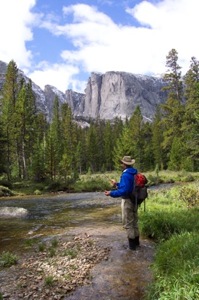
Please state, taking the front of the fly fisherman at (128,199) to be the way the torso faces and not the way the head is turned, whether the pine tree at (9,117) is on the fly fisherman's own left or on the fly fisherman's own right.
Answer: on the fly fisherman's own right

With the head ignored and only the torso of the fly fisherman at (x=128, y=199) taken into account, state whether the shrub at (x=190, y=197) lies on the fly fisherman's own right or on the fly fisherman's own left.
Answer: on the fly fisherman's own right

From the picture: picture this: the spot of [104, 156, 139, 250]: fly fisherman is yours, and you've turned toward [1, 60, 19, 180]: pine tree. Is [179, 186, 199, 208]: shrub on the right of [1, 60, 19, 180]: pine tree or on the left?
right

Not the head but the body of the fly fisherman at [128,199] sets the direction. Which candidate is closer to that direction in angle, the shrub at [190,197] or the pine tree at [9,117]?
the pine tree

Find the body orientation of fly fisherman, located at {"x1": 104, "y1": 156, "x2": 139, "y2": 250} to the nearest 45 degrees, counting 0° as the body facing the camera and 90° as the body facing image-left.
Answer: approximately 90°
